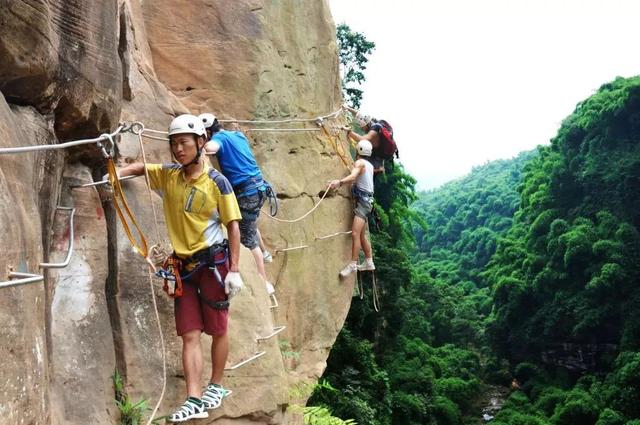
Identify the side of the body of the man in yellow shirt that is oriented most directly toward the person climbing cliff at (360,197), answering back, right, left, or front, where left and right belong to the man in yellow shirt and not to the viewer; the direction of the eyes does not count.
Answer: back

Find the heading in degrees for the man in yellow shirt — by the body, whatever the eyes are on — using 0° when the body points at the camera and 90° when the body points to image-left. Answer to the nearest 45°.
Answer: approximately 45°

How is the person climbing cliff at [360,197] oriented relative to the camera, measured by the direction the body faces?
to the viewer's left

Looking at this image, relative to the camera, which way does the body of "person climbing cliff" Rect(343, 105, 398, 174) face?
to the viewer's left

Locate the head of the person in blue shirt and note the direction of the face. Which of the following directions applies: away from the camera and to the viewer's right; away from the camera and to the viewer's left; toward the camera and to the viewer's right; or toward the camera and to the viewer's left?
away from the camera and to the viewer's left

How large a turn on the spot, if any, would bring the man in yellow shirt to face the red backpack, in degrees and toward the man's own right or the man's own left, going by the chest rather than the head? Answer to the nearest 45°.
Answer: approximately 180°

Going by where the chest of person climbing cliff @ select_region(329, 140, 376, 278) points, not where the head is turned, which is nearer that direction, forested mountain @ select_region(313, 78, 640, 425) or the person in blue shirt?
the person in blue shirt

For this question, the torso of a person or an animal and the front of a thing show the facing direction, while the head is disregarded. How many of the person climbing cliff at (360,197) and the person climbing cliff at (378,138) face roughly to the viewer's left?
2
